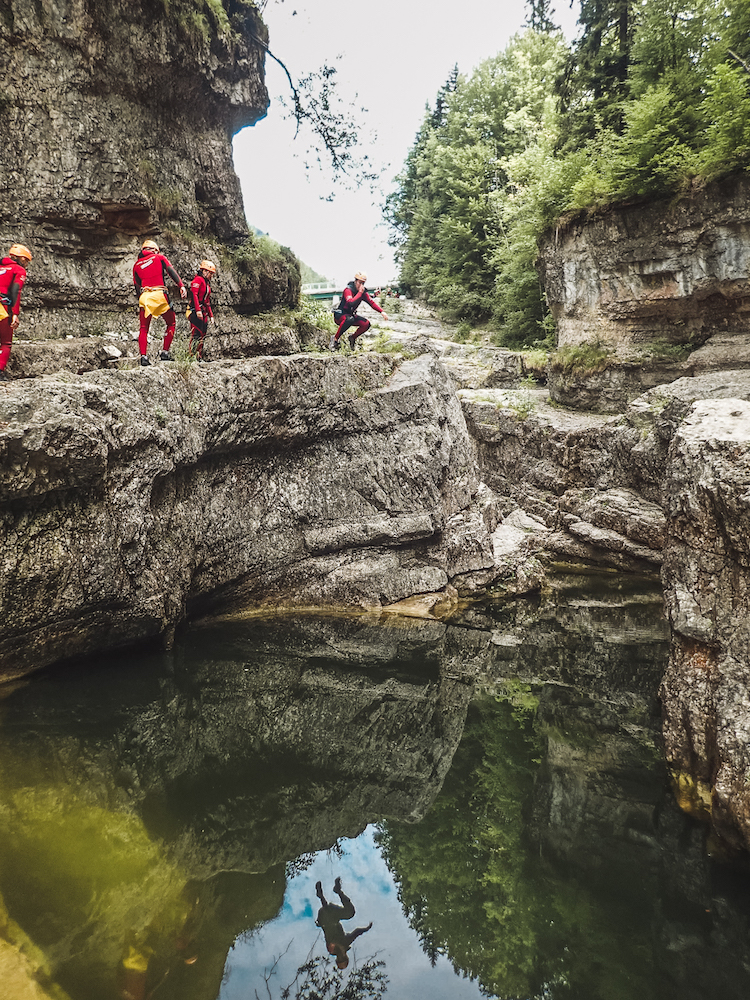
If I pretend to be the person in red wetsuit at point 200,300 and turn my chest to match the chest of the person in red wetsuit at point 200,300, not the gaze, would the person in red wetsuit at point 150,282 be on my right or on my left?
on my right

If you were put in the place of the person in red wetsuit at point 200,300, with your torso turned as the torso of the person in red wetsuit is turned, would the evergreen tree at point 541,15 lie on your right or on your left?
on your left

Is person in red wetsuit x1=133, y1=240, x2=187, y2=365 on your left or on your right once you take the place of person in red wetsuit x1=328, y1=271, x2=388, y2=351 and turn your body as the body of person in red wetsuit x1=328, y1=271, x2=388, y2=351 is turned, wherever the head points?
on your right
